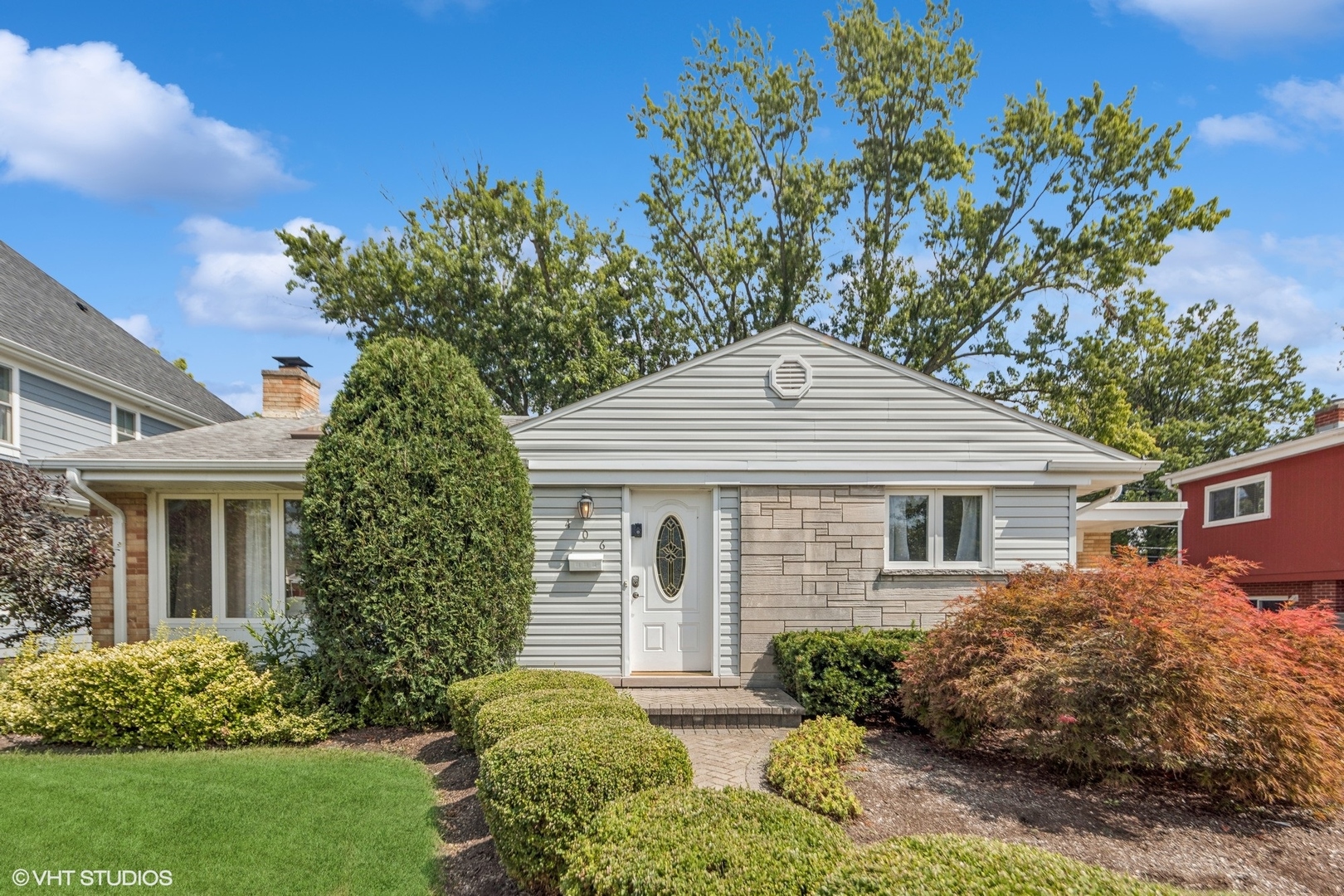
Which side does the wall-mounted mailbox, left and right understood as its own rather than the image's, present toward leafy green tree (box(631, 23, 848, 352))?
back

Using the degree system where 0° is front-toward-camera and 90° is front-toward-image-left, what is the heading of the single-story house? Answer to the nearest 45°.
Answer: approximately 0°

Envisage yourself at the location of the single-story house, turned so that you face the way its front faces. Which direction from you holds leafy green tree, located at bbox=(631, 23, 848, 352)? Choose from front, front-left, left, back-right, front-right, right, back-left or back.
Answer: back
